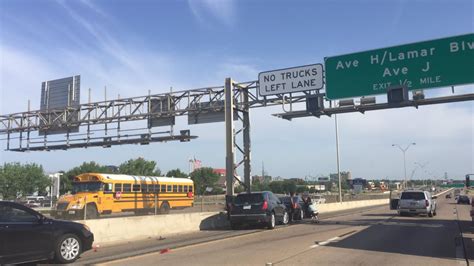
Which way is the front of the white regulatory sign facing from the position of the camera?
facing the viewer

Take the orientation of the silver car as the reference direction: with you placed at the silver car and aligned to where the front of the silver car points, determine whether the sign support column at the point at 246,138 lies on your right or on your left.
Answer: on your left

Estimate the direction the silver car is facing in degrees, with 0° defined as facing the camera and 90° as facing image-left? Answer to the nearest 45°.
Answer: approximately 180°

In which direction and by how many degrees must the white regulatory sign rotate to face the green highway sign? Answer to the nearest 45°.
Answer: approximately 90° to its left

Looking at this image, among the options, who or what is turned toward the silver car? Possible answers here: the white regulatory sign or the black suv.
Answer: the black suv

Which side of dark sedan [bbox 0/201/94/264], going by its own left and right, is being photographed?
right

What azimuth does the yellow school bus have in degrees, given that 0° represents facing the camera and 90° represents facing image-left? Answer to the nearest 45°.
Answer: approximately 45°

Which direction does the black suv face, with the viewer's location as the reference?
facing away from the viewer and to the right of the viewer

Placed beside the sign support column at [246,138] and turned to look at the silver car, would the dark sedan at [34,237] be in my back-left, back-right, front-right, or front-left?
back-right

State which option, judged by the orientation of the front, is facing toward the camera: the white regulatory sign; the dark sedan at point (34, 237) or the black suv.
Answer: the white regulatory sign

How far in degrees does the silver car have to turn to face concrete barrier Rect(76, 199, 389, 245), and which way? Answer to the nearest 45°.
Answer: approximately 135° to its left

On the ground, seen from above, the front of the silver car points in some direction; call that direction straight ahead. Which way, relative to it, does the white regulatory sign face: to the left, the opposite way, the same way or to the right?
the opposite way

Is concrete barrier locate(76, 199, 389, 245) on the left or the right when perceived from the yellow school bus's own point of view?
on its left
